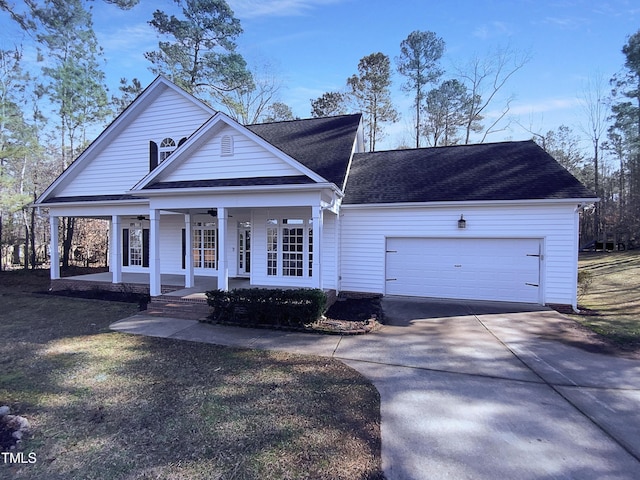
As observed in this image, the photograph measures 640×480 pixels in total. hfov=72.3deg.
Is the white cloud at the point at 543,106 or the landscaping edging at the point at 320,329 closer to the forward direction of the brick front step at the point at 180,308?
the landscaping edging

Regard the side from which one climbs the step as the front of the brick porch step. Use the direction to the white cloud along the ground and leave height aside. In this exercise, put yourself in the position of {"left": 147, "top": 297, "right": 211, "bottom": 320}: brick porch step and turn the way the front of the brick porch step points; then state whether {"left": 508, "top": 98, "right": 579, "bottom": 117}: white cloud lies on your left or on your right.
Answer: on your left

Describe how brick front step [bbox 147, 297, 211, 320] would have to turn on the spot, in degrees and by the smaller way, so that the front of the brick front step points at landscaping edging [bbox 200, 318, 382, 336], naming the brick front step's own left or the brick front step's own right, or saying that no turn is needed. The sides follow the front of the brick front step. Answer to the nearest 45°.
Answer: approximately 45° to the brick front step's own left

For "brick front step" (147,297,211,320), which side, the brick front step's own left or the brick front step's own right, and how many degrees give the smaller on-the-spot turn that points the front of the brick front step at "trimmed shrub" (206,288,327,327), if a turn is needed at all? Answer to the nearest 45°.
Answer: approximately 45° to the brick front step's own left

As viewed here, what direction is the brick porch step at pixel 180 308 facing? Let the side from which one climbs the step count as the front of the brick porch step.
toward the camera
